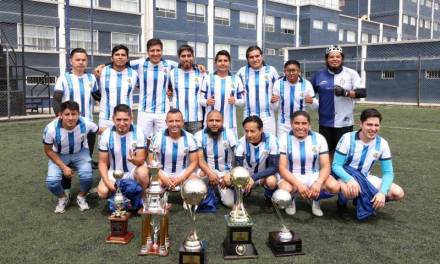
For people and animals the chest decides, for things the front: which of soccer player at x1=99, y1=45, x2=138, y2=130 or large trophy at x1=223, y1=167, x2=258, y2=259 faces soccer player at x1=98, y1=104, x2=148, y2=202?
soccer player at x1=99, y1=45, x2=138, y2=130

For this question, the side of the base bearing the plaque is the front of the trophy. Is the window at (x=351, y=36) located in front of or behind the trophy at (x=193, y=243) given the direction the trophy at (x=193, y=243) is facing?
behind

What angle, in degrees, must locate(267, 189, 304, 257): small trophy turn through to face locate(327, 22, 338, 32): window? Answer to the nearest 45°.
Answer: approximately 180°

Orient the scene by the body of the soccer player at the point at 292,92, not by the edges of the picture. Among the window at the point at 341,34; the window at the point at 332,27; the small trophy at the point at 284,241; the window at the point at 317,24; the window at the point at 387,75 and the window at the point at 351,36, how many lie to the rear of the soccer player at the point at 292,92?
5

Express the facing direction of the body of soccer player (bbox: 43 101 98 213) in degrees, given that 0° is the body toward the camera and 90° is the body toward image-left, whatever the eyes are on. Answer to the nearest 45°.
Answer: approximately 0°

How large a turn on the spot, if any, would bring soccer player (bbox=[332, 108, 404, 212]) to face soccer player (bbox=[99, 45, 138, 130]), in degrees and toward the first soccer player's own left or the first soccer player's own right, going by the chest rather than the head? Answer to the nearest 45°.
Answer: approximately 90° to the first soccer player's own right

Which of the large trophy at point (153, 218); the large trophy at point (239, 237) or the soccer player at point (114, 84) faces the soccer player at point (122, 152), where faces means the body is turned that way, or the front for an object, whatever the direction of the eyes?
the soccer player at point (114, 84)

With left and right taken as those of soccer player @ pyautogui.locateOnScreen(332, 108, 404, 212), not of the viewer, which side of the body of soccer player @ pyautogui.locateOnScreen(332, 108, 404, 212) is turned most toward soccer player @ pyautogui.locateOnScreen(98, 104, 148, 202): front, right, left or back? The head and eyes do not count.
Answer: right
